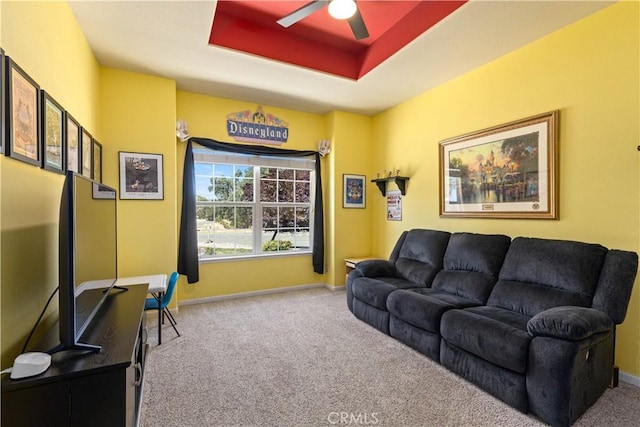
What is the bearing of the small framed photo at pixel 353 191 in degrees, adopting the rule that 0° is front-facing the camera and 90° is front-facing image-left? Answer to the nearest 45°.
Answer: approximately 0°

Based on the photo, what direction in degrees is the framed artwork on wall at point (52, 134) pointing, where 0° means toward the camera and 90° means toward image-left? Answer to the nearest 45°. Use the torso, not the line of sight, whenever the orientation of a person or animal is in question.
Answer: approximately 315°

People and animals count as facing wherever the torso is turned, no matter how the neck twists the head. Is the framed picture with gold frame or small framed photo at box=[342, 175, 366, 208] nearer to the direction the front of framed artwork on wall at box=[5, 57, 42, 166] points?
the framed picture with gold frame

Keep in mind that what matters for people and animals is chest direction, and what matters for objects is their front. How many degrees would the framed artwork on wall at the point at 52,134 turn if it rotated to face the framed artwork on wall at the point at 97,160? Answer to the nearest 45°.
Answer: approximately 135° to its left

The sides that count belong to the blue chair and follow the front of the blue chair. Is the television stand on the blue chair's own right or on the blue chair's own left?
on the blue chair's own left

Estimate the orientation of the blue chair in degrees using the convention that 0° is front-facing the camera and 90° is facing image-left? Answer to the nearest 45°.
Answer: approximately 90°

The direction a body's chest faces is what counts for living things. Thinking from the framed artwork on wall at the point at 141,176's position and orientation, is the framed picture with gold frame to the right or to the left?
on its left

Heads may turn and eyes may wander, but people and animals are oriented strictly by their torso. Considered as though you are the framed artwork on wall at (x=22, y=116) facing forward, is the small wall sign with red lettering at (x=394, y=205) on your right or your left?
on your left

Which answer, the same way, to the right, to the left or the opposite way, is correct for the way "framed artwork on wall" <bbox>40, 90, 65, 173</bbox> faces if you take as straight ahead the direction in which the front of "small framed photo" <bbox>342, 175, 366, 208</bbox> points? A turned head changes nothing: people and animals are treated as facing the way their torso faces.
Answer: to the left

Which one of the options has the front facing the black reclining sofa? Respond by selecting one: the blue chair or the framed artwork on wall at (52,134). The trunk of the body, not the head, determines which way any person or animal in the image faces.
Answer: the framed artwork on wall
